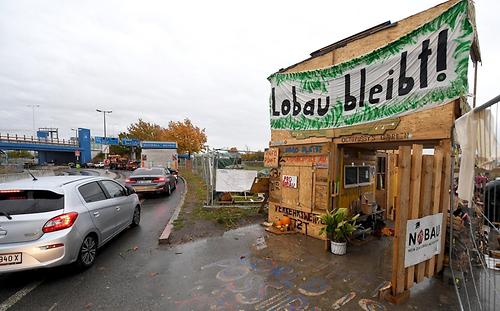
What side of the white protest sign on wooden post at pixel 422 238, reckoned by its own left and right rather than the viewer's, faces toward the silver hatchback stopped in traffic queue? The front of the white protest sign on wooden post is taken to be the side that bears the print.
right

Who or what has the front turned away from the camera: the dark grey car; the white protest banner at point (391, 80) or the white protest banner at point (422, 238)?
the dark grey car

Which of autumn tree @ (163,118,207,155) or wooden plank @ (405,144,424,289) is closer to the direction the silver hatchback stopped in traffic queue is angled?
the autumn tree

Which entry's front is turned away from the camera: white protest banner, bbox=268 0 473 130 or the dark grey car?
the dark grey car

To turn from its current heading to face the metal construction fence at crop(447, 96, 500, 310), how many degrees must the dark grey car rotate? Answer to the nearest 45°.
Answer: approximately 135° to its right

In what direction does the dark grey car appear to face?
away from the camera

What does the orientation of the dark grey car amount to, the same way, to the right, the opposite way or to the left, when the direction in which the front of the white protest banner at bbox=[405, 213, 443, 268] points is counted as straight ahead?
the opposite way

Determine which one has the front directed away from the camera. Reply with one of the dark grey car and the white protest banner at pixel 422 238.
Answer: the dark grey car

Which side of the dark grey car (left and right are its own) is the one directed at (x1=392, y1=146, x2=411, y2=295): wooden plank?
back

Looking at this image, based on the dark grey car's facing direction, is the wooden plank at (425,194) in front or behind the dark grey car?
behind

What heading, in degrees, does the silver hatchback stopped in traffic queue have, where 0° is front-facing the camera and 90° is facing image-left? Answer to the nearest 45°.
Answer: approximately 225°
